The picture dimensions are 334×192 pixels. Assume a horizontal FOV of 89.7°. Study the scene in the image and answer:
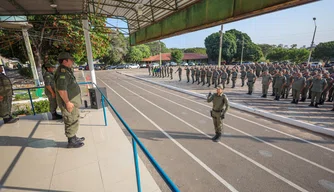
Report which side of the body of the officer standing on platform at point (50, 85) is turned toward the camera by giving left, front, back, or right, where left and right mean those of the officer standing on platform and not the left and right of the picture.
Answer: right

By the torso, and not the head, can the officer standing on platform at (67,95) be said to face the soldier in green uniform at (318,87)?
yes

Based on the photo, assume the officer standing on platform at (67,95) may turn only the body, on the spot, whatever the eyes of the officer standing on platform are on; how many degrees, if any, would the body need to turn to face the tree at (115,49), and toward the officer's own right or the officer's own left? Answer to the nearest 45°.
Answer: approximately 90° to the officer's own left

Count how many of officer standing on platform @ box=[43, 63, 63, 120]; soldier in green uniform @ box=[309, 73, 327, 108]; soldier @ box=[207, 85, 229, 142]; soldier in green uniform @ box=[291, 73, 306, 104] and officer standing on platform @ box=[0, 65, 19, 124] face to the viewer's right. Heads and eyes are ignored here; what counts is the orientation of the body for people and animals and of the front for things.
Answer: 2

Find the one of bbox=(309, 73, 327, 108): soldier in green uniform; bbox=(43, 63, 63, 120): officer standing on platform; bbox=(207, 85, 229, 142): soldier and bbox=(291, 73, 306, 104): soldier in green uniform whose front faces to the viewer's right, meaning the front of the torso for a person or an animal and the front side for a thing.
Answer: the officer standing on platform

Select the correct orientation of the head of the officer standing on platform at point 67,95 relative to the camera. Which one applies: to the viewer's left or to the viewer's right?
to the viewer's right

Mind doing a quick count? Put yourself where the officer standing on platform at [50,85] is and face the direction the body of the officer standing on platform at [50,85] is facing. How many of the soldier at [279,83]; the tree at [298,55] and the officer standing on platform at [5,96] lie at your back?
1

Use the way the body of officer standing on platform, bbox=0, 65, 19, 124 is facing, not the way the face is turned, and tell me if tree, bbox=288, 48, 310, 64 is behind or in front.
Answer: in front

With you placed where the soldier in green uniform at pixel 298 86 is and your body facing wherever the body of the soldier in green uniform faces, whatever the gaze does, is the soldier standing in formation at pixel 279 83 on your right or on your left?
on your right

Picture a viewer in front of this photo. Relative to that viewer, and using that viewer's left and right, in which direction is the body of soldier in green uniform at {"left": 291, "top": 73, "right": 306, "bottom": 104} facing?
facing the viewer and to the left of the viewer

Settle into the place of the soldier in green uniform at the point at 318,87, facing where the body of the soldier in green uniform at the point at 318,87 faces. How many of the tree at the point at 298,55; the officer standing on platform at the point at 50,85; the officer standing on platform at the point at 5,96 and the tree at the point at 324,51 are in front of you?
2

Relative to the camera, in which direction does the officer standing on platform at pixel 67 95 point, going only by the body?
to the viewer's right

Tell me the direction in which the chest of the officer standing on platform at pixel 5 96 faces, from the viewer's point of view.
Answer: to the viewer's right

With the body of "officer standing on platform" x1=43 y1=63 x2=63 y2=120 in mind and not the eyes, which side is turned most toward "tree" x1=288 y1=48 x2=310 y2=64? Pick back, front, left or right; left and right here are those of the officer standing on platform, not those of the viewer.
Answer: front

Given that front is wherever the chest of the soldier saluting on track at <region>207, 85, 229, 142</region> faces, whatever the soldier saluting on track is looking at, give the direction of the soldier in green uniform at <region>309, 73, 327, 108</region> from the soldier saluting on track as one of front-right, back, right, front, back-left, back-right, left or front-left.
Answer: back

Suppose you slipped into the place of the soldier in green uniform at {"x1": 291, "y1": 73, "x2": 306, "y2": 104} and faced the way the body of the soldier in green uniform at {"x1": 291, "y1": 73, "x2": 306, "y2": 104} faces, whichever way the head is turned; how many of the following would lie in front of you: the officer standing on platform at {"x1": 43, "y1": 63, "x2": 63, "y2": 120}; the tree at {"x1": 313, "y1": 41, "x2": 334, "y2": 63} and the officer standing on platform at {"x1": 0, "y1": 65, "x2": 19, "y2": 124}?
2
